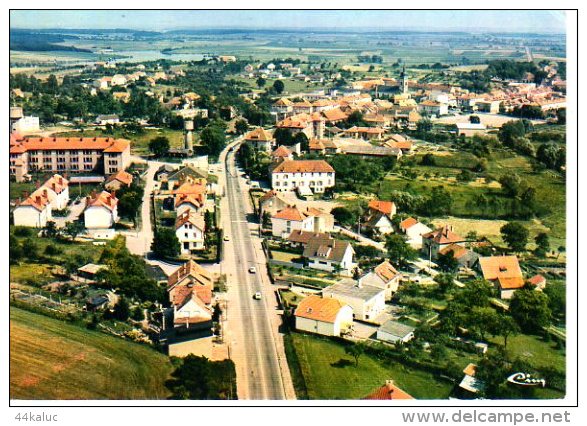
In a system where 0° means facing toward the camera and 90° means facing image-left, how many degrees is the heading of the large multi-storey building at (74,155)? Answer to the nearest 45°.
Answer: approximately 0°

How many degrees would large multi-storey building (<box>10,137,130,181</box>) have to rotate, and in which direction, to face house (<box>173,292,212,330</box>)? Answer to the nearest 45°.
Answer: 0° — it already faces it
